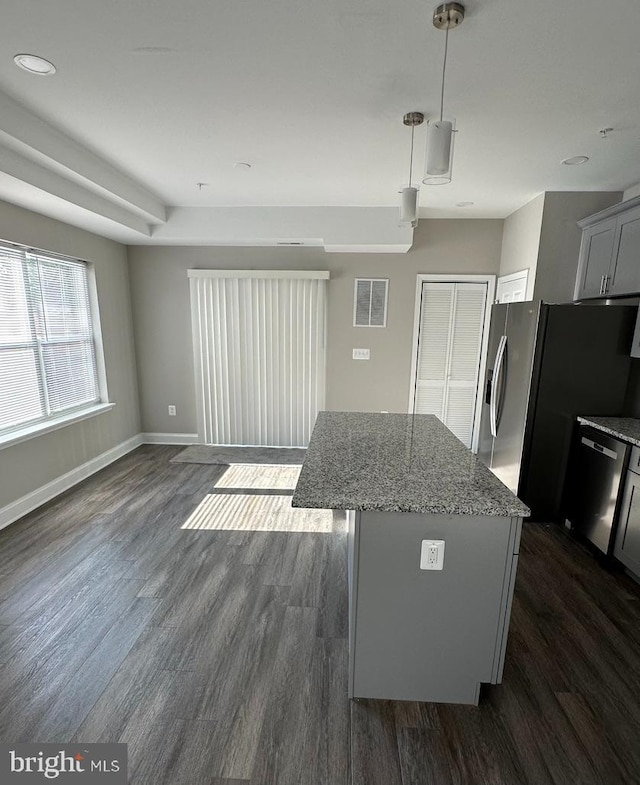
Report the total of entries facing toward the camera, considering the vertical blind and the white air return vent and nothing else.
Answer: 2

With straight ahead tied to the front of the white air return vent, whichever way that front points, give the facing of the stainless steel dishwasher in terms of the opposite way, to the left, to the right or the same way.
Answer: to the right

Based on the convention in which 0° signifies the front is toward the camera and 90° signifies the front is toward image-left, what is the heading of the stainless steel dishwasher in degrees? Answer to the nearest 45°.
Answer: approximately 45°

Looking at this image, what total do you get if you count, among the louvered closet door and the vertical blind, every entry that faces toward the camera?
2

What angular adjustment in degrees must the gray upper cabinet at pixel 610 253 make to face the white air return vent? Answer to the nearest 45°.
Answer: approximately 45° to its right

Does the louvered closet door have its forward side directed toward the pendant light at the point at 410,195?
yes

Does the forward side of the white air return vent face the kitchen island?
yes

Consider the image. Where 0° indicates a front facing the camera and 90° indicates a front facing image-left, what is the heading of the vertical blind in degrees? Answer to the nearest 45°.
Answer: approximately 0°

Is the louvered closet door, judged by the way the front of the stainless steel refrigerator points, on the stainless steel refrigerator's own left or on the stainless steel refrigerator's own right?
on the stainless steel refrigerator's own right

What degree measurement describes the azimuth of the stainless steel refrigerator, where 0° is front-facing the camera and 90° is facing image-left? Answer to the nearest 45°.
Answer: approximately 45°

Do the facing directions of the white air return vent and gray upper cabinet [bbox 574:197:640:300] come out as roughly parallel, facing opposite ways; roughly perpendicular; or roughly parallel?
roughly perpendicular
